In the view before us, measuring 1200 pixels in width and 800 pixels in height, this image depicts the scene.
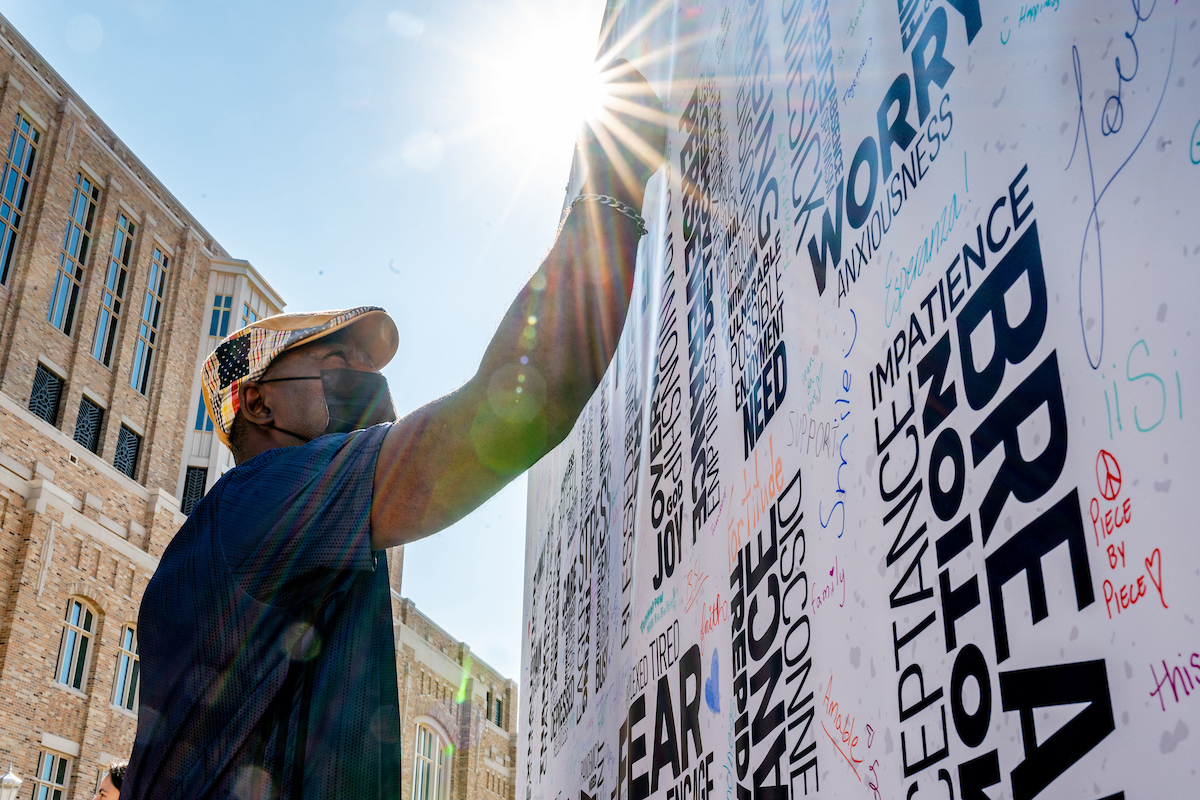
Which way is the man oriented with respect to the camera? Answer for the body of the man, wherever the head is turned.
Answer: to the viewer's right

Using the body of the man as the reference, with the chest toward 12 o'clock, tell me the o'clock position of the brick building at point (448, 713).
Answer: The brick building is roughly at 9 o'clock from the man.

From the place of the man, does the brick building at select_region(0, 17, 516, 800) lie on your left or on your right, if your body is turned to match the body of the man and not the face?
on your left

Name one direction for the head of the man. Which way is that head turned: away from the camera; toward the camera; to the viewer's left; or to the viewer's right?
to the viewer's right
